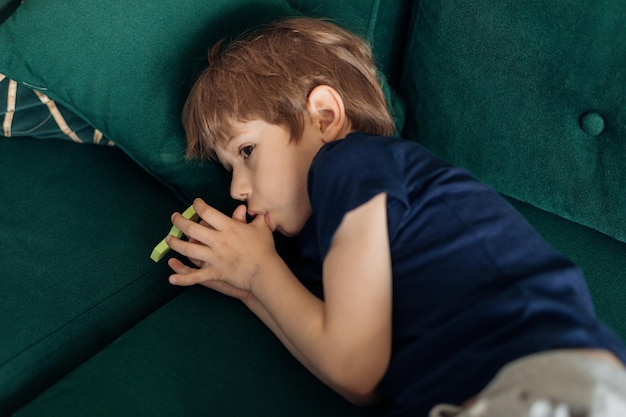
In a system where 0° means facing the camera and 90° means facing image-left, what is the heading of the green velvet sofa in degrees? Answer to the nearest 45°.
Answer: approximately 45°
